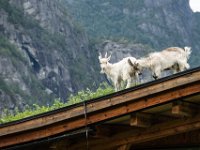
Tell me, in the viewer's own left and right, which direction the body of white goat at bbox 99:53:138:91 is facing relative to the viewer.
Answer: facing the viewer and to the left of the viewer

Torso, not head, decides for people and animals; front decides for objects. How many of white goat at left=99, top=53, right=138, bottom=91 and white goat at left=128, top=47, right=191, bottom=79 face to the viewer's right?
0

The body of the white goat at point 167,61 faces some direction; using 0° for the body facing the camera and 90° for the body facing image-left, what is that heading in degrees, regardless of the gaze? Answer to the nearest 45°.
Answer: approximately 90°

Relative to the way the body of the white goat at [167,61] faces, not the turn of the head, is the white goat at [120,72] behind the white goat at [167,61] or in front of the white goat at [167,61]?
in front
